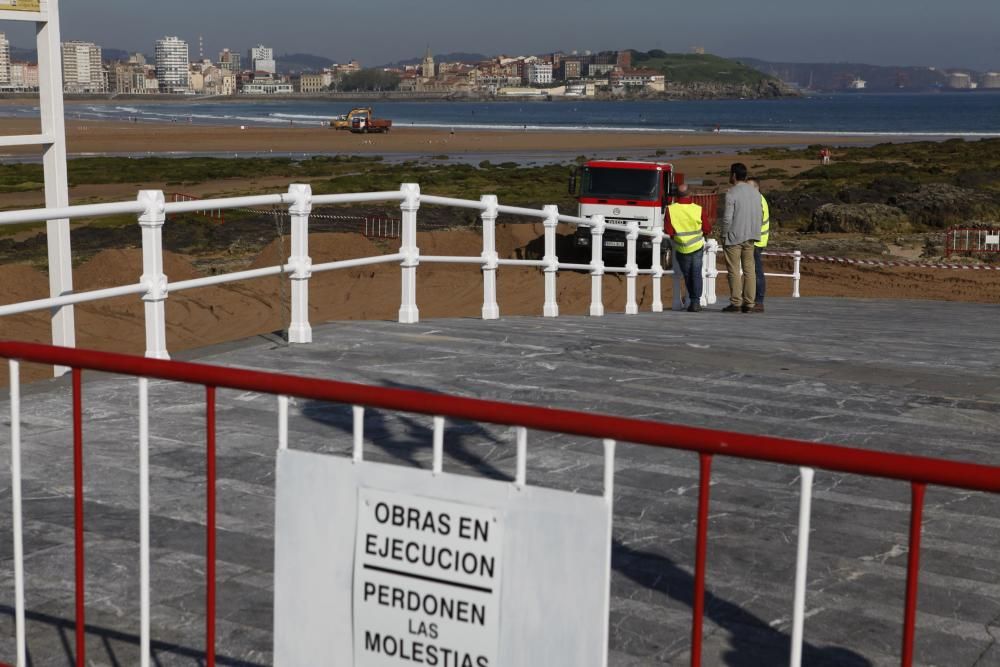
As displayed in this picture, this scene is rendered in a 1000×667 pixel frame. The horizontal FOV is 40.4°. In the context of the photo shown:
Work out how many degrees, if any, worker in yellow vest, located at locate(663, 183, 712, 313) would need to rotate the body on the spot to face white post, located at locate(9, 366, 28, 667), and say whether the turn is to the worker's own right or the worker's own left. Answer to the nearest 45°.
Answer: approximately 180°

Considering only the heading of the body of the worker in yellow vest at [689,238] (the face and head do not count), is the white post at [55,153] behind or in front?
behind

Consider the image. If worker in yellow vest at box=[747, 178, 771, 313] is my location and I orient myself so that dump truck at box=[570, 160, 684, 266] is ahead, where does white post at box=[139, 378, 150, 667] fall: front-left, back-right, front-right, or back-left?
back-left

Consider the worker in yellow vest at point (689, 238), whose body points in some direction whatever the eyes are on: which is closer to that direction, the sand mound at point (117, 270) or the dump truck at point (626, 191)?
the dump truck

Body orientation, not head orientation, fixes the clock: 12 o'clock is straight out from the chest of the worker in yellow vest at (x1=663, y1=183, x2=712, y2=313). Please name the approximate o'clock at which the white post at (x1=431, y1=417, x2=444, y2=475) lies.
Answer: The white post is roughly at 6 o'clock from the worker in yellow vest.

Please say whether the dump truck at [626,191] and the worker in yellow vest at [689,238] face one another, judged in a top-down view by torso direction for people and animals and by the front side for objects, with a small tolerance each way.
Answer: yes

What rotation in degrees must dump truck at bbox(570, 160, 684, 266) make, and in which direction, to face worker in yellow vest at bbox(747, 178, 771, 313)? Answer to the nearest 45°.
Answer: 0° — it already faces them

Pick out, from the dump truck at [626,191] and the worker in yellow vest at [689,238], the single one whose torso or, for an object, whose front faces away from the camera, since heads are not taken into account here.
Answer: the worker in yellow vest

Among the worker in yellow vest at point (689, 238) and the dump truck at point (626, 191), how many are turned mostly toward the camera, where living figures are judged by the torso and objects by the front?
1

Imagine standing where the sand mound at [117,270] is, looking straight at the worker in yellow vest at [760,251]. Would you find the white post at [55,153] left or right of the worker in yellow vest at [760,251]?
right

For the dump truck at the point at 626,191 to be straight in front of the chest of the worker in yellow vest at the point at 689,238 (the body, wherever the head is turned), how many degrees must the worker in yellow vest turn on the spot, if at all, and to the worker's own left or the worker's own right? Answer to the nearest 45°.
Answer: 0° — they already face it

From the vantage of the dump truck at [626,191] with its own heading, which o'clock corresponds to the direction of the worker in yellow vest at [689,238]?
The worker in yellow vest is roughly at 12 o'clock from the dump truck.

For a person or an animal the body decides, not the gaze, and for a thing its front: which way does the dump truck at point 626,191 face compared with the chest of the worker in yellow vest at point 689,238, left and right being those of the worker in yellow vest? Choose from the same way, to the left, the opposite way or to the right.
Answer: the opposite way

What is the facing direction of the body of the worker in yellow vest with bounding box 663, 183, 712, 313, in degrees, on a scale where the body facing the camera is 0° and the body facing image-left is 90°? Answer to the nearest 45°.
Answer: approximately 180°

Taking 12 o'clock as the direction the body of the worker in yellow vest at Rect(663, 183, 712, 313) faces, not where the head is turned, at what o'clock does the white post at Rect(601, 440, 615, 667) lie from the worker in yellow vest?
The white post is roughly at 6 o'clock from the worker in yellow vest.

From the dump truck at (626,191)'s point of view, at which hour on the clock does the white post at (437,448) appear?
The white post is roughly at 12 o'clock from the dump truck.
